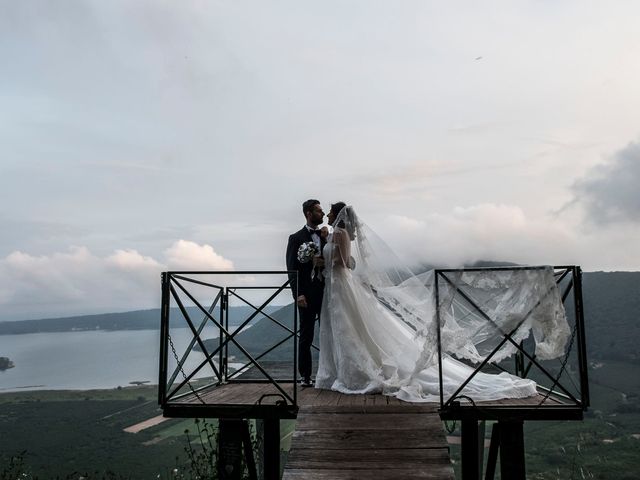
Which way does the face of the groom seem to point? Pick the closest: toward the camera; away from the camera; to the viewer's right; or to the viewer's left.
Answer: to the viewer's right

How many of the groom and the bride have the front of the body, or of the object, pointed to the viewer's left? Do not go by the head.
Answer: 1

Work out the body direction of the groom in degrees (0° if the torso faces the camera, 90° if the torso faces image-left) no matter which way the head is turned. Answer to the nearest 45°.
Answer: approximately 315°

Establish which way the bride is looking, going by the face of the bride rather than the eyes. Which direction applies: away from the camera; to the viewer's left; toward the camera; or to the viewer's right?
to the viewer's left

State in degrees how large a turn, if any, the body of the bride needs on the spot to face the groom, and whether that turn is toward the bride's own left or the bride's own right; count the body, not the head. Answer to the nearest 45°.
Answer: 0° — they already face them

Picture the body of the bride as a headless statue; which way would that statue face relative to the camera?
to the viewer's left
